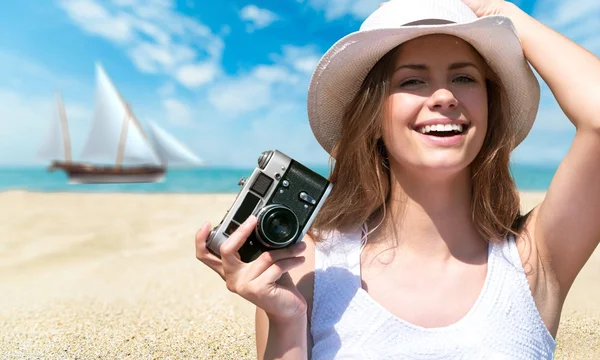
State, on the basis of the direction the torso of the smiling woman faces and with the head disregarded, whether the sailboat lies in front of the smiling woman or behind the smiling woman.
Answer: behind

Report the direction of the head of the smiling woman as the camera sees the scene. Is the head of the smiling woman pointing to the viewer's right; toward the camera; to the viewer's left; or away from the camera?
toward the camera

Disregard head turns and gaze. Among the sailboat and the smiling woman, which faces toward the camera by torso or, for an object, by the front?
the smiling woman

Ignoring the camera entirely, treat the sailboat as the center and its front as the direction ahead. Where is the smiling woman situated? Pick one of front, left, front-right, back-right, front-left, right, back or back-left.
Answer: right

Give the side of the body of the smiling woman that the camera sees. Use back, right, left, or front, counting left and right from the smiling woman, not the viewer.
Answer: front

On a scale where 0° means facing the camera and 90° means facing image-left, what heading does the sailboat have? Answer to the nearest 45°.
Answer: approximately 270°

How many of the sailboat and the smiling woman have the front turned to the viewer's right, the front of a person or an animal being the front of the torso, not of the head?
1
